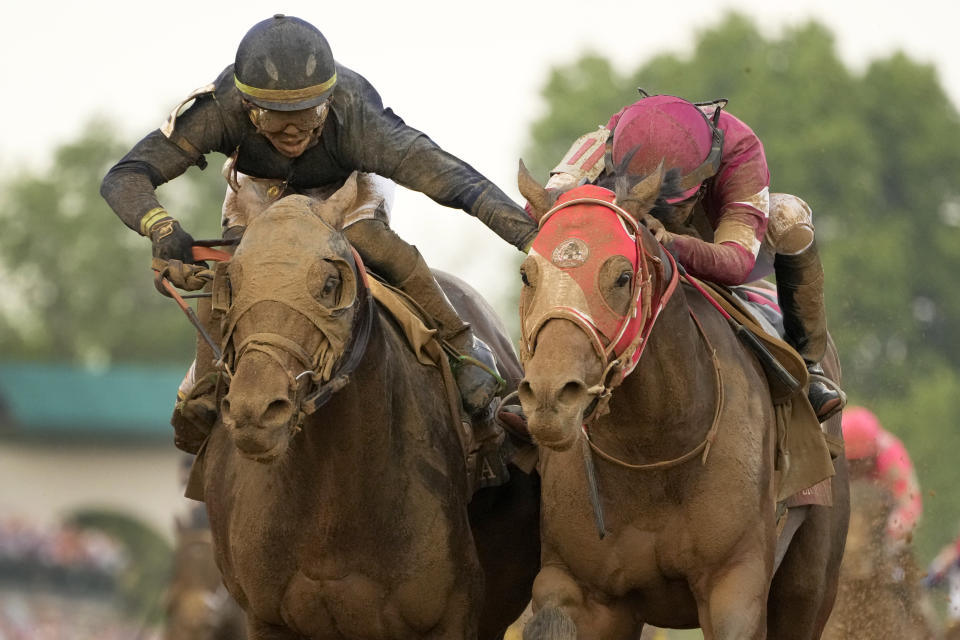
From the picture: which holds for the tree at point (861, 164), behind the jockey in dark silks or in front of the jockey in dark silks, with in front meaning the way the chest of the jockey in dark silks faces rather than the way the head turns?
behind

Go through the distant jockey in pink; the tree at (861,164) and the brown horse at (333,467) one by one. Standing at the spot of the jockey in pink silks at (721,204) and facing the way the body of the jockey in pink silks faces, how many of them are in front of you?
1

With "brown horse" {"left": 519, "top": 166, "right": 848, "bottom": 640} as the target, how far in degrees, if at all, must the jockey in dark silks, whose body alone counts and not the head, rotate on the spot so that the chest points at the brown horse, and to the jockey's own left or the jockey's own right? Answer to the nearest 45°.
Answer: approximately 45° to the jockey's own left

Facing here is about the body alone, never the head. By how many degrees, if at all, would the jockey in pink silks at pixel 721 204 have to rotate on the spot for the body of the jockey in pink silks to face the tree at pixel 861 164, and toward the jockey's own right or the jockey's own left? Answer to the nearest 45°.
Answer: approximately 135° to the jockey's own right

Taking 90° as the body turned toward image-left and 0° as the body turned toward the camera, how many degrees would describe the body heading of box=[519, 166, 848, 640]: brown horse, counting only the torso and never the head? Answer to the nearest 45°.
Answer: approximately 45°

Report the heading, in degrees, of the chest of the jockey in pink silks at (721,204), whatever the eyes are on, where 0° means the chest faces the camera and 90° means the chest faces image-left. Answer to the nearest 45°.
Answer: approximately 45°
